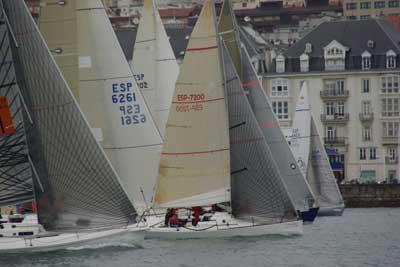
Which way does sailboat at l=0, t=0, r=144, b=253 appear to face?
to the viewer's right
